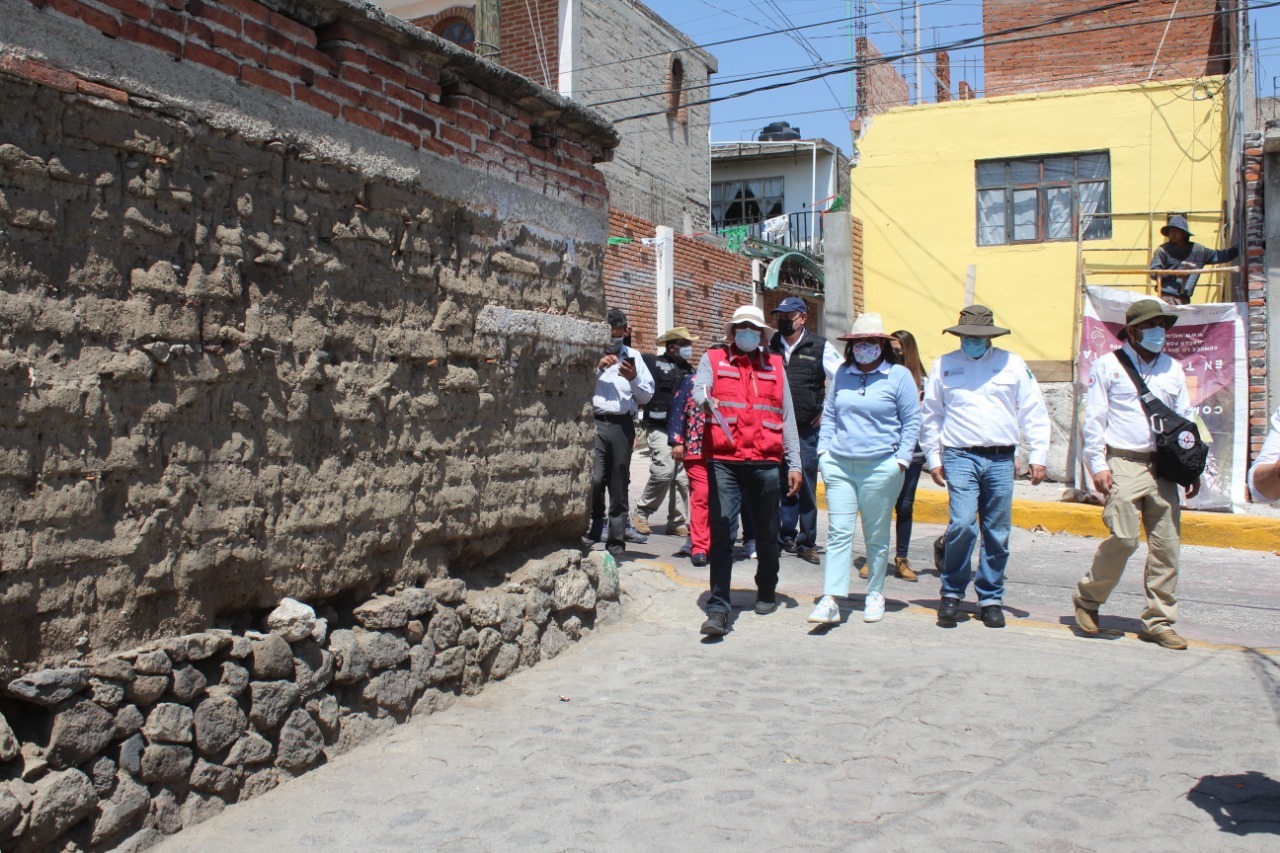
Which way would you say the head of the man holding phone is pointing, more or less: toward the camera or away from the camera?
toward the camera

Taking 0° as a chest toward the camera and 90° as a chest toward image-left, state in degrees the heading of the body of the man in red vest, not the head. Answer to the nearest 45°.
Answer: approximately 0°

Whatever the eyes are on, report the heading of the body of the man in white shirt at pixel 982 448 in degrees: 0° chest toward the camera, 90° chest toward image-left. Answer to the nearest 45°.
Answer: approximately 0°

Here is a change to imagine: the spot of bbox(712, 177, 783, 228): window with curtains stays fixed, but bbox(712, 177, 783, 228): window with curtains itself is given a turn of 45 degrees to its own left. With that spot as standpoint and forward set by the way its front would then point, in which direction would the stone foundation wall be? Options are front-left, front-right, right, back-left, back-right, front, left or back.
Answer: front-right

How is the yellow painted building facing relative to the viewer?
toward the camera

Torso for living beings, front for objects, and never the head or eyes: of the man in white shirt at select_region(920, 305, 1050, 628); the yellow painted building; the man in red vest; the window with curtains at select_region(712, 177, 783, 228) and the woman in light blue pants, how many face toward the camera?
5

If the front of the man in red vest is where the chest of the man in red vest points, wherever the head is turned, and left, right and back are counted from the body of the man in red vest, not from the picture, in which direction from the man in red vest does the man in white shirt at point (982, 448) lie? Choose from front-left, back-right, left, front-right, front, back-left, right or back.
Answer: left

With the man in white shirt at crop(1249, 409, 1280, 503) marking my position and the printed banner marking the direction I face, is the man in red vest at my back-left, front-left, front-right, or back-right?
front-left

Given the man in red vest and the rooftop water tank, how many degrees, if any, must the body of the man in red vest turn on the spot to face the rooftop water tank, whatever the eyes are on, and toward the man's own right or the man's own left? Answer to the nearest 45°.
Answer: approximately 180°

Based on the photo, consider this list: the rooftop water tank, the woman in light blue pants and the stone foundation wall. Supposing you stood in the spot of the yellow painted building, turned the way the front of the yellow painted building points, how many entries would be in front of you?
2

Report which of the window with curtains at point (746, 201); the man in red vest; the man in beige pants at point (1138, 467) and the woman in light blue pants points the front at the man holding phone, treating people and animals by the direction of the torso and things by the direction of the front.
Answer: the window with curtains

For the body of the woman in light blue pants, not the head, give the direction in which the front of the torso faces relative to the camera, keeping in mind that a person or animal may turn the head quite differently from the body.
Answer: toward the camera

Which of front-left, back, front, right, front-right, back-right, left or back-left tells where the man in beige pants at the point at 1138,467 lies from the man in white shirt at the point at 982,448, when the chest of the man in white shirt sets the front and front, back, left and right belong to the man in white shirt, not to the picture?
left

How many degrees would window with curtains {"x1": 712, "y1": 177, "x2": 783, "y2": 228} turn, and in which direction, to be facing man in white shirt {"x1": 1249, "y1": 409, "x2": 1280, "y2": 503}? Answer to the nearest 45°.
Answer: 0° — it already faces them

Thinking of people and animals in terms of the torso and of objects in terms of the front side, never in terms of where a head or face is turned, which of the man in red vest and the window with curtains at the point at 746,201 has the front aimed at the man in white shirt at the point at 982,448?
the window with curtains

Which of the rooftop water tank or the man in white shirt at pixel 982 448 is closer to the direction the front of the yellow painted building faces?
the man in white shirt

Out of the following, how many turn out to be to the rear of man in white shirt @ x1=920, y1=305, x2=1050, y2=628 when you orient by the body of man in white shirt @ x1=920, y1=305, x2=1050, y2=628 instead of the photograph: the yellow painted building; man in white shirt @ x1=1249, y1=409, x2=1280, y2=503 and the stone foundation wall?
1

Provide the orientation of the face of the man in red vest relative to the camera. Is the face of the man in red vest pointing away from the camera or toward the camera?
toward the camera

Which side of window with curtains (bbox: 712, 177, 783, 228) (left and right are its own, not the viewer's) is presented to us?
front
